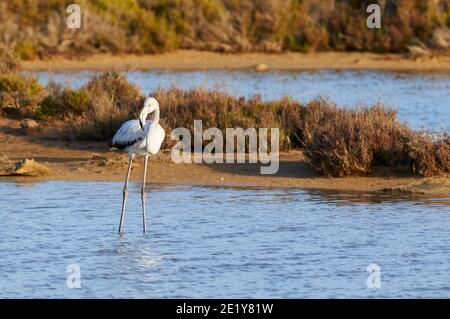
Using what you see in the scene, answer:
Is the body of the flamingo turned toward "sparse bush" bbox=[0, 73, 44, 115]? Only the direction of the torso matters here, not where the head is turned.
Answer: no

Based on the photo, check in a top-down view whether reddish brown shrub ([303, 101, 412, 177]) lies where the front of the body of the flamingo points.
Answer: no

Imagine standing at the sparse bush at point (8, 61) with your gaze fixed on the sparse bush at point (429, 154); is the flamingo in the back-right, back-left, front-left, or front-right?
front-right

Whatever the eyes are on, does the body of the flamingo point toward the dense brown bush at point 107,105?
no

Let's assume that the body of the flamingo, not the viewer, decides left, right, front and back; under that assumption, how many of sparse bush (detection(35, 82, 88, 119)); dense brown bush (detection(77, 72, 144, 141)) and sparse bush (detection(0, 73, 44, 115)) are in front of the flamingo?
0

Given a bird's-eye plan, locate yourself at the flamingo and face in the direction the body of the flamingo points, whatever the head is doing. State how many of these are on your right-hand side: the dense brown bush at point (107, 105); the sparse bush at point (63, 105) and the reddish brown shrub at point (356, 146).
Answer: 0

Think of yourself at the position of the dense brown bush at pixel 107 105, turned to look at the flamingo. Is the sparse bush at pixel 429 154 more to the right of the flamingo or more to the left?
left

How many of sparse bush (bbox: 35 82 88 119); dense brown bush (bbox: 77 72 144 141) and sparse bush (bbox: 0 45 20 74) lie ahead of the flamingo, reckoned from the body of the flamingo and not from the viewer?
0

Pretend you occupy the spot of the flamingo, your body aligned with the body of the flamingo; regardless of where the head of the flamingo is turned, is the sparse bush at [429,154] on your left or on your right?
on your left

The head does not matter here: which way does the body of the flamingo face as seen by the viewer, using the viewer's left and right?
facing the viewer and to the right of the viewer

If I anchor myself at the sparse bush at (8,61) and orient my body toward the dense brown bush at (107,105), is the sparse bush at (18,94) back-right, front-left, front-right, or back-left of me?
front-right

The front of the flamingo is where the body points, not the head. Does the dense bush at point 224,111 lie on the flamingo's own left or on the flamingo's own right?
on the flamingo's own left
